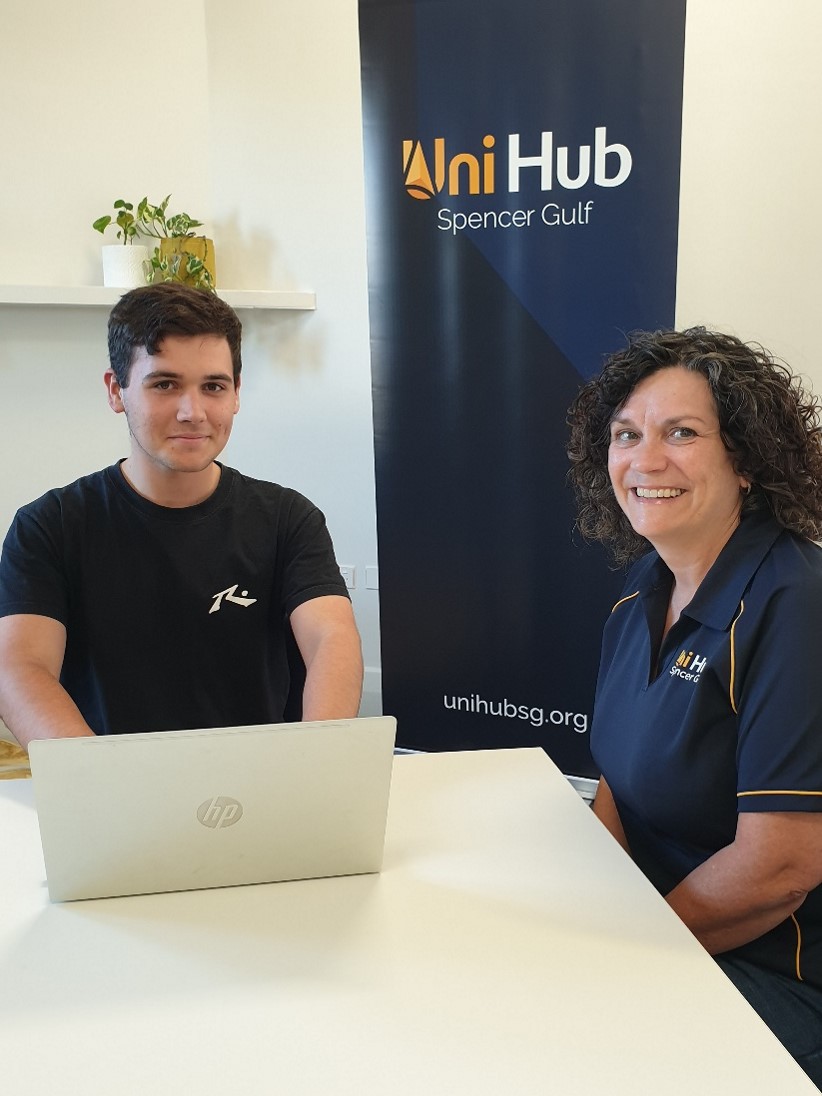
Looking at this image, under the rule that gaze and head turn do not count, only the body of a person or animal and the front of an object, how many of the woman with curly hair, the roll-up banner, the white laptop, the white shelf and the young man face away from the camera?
1

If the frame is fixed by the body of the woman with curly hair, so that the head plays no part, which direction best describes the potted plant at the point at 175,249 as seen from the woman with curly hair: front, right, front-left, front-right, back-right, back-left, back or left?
right

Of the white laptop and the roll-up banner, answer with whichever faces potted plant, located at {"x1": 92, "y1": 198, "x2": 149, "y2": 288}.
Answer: the white laptop

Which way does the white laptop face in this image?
away from the camera

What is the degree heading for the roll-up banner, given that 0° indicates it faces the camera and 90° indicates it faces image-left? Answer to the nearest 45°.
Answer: approximately 0°

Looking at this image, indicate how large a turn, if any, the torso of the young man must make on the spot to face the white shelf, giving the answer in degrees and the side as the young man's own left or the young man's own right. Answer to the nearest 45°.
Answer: approximately 180°

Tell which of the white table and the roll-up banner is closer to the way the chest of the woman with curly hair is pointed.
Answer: the white table

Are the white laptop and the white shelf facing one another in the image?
yes

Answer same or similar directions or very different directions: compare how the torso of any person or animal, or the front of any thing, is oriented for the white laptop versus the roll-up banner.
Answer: very different directions

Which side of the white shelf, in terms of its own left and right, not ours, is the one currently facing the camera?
front

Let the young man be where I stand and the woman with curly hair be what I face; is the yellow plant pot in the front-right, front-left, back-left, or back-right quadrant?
back-left

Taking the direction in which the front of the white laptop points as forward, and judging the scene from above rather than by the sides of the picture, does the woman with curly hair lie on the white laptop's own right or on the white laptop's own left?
on the white laptop's own right

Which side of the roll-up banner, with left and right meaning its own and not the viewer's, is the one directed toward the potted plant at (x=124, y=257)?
right

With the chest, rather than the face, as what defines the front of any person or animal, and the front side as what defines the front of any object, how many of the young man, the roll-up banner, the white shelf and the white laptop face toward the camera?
3

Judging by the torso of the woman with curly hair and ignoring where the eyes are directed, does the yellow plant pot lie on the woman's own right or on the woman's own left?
on the woman's own right
